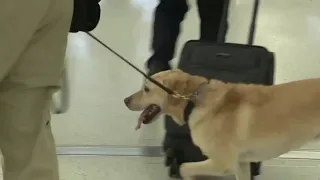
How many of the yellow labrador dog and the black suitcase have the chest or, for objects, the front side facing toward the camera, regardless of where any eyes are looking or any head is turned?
1

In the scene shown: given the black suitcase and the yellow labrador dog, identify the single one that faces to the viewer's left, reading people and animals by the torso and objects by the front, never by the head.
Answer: the yellow labrador dog

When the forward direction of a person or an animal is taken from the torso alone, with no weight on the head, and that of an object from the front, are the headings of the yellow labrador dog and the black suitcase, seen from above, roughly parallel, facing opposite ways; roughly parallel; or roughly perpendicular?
roughly perpendicular

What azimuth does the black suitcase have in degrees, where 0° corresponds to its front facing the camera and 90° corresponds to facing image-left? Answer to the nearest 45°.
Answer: approximately 0°

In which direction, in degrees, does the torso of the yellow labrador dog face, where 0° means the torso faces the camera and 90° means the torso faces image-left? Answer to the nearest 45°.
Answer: approximately 90°
